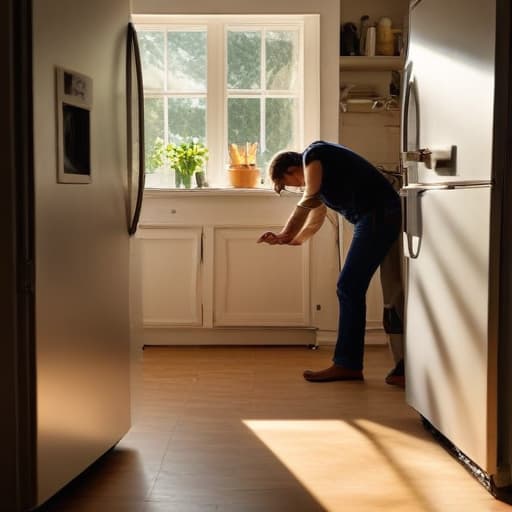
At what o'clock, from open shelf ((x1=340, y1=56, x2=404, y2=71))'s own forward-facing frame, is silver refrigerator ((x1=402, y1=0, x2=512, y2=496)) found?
The silver refrigerator is roughly at 12 o'clock from the open shelf.

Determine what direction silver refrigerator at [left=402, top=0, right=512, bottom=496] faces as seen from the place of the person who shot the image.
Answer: facing the viewer and to the left of the viewer

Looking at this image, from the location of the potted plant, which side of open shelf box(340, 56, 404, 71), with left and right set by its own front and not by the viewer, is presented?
right

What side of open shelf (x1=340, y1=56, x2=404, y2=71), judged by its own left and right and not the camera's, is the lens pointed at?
front

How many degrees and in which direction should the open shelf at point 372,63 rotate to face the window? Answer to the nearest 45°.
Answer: approximately 90° to its right

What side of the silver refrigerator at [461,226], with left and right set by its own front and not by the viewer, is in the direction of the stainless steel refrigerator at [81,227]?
front

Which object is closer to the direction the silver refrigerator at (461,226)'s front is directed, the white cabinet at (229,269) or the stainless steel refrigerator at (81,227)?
the stainless steel refrigerator

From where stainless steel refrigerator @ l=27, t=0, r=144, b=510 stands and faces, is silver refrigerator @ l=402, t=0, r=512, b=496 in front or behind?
in front

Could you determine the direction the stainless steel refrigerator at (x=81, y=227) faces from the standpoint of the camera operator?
facing the viewer and to the right of the viewer

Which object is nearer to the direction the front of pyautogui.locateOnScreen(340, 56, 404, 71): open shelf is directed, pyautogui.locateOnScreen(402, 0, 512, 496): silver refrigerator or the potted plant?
the silver refrigerator

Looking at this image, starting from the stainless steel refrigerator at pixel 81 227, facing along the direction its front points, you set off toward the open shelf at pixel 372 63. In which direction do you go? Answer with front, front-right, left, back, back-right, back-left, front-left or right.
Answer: left

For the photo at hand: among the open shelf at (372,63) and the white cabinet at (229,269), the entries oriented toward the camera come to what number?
2

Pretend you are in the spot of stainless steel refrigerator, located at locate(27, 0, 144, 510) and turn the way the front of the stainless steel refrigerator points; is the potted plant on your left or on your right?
on your left
